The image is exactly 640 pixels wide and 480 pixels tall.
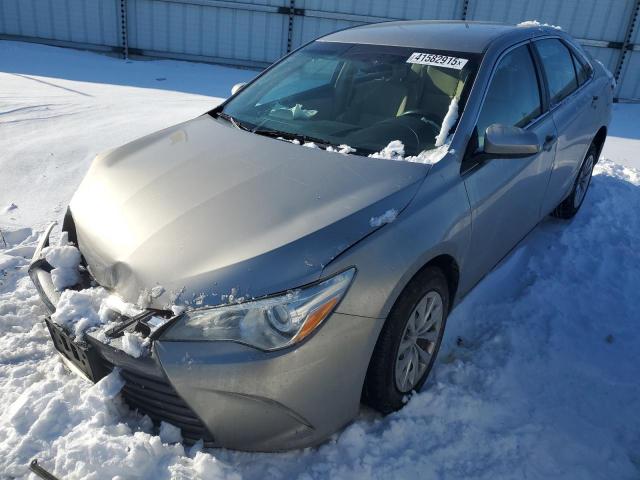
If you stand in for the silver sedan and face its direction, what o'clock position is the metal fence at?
The metal fence is roughly at 4 o'clock from the silver sedan.

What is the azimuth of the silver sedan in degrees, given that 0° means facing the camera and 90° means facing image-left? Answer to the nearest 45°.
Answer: approximately 45°
